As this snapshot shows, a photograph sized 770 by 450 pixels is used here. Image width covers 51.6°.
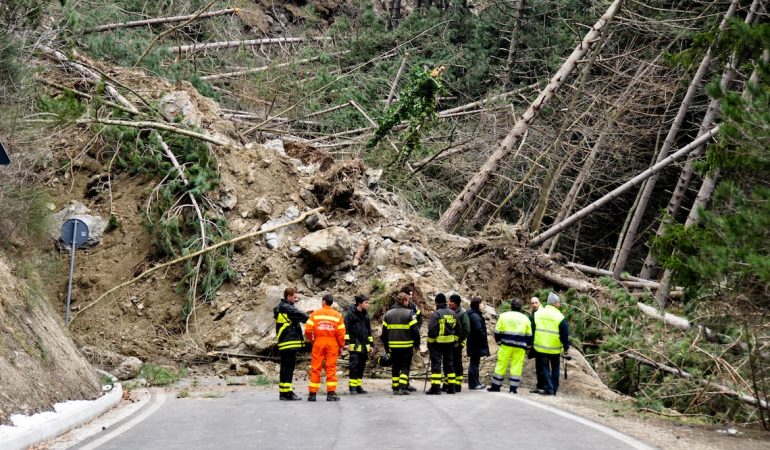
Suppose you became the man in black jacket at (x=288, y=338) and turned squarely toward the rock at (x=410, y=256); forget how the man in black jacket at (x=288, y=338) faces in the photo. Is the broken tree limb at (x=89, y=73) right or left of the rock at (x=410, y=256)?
left

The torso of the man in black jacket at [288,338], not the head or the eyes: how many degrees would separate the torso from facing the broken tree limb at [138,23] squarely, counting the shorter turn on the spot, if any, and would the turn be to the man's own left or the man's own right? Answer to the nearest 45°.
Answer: approximately 90° to the man's own left

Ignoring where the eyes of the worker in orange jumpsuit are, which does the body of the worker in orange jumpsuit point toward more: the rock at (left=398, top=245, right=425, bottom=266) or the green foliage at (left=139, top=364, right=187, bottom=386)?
the rock

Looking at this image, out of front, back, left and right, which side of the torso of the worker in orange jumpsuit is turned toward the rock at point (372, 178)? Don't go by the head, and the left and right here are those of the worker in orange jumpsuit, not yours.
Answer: front

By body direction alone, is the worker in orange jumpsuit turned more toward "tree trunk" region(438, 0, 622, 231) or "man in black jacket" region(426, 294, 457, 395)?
the tree trunk

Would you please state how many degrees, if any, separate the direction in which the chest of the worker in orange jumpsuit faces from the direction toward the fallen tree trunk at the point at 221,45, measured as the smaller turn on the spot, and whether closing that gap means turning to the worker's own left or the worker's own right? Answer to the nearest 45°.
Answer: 0° — they already face it

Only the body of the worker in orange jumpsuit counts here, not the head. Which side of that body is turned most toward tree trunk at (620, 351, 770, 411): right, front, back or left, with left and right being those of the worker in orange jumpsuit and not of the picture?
right

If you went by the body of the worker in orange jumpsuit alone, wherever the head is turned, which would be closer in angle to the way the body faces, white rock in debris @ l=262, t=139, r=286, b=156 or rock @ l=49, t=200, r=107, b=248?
the white rock in debris

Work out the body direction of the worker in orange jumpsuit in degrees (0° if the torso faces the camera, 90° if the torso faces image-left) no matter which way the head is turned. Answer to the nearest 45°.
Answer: approximately 180°

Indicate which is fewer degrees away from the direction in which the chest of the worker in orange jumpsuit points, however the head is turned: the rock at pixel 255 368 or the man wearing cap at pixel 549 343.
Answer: the rock
